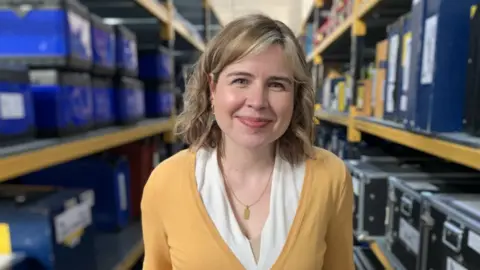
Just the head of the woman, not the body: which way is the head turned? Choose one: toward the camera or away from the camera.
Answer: toward the camera

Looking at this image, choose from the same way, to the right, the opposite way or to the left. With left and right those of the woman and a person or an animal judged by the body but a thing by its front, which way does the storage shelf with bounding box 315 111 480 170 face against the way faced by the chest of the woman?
to the right

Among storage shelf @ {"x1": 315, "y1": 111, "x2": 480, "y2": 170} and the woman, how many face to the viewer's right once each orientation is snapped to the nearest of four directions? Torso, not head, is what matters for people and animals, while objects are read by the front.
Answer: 0

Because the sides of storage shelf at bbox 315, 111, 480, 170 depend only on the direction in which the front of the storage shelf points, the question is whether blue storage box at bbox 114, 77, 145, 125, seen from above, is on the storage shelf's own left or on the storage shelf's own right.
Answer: on the storage shelf's own right

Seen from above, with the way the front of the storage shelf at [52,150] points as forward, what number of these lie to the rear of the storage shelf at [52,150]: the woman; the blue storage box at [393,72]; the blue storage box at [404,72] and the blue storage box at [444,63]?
0

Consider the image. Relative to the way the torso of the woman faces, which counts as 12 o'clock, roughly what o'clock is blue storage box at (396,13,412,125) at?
The blue storage box is roughly at 8 o'clock from the woman.

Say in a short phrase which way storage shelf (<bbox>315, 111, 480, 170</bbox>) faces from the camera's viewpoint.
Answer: facing the viewer and to the left of the viewer

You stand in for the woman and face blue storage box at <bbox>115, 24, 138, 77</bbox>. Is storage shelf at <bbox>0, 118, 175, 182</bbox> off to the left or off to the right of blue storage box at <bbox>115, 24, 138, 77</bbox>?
left

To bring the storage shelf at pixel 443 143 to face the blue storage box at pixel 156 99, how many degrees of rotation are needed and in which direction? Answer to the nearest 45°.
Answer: approximately 90° to its right

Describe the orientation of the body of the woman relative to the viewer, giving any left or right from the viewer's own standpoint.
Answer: facing the viewer

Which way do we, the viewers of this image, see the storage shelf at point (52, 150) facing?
facing the viewer and to the right of the viewer

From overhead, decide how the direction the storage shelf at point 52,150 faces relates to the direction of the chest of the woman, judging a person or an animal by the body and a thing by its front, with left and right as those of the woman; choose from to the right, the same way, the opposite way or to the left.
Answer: to the left

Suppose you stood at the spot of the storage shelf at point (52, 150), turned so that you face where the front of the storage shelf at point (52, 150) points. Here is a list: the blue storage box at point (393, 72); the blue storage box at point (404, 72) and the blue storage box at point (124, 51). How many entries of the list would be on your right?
0

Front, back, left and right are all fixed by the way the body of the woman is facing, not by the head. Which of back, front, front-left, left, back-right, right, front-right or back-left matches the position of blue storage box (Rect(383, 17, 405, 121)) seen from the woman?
back-left
